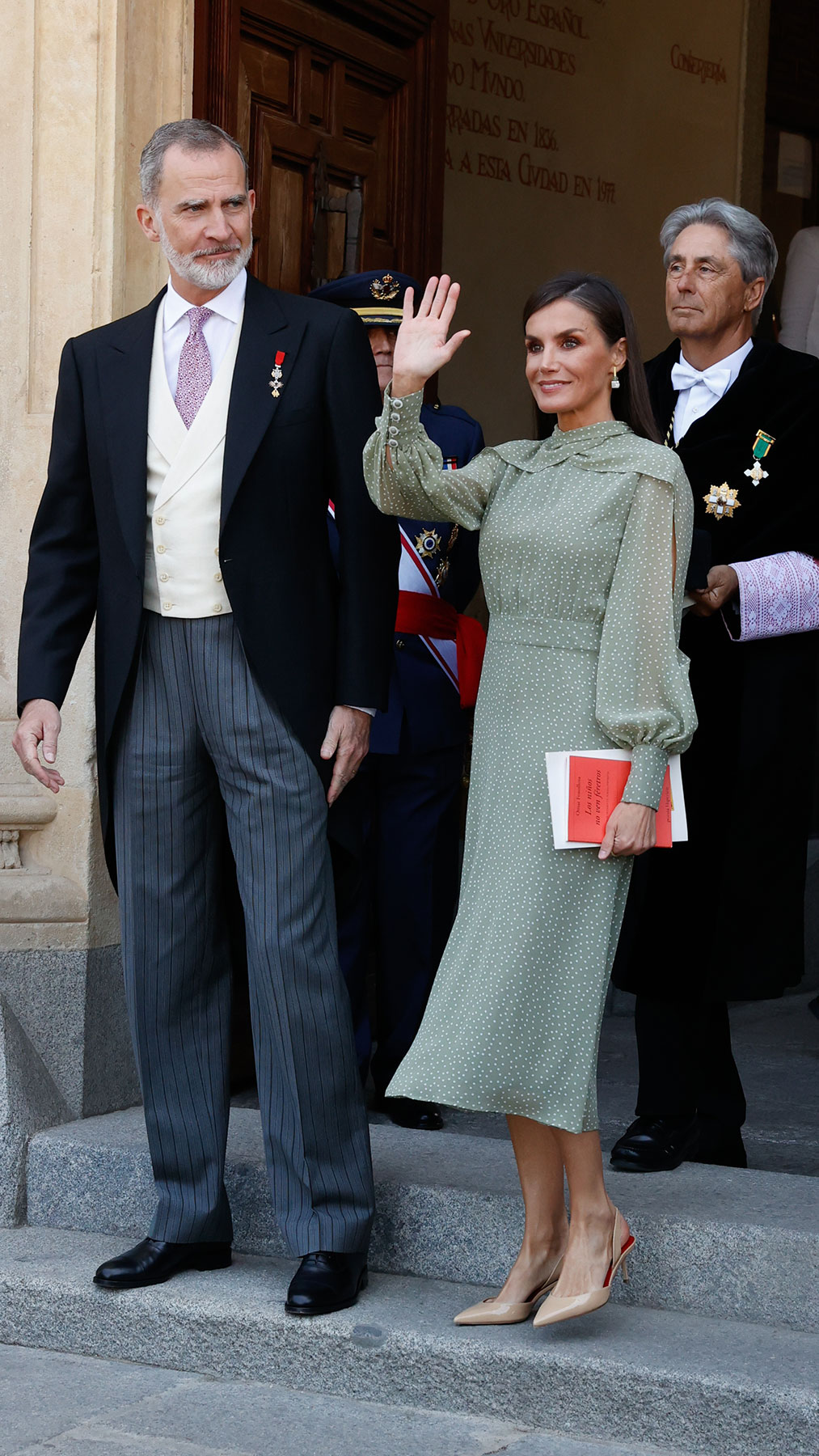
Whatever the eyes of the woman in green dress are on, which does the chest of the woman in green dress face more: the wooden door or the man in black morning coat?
the man in black morning coat

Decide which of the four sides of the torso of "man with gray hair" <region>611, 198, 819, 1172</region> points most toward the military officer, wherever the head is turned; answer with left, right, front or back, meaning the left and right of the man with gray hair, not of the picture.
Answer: right

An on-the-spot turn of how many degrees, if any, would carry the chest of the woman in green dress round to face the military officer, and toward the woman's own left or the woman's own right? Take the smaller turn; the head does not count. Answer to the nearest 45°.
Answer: approximately 135° to the woman's own right

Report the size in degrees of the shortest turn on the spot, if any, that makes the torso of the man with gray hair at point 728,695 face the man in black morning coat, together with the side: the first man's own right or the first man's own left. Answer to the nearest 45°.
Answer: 0° — they already face them

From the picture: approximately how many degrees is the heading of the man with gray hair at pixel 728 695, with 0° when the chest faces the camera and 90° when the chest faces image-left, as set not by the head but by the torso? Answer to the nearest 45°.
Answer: approximately 45°
